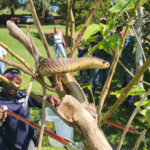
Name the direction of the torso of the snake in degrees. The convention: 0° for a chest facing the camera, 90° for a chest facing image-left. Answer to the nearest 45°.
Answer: approximately 270°
